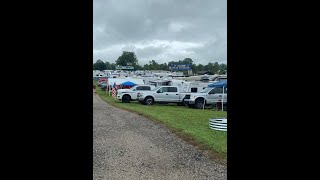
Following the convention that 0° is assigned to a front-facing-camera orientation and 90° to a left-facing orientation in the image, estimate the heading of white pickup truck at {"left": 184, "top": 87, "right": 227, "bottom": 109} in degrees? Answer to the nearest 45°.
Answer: approximately 45°

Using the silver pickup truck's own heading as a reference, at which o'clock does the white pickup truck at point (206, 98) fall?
The white pickup truck is roughly at 7 o'clock from the silver pickup truck.

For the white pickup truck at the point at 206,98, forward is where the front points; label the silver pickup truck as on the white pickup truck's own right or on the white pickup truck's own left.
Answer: on the white pickup truck's own right

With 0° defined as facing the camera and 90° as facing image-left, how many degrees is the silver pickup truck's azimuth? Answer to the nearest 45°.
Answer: approximately 90°

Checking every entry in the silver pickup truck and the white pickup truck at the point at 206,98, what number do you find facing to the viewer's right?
0
